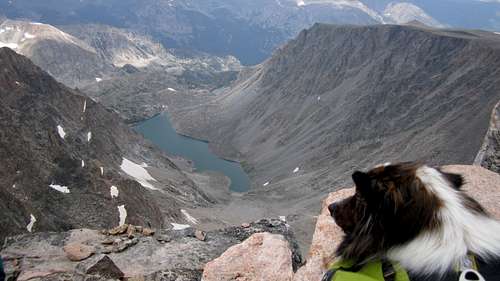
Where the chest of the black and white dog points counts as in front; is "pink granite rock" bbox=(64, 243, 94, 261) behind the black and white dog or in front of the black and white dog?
in front

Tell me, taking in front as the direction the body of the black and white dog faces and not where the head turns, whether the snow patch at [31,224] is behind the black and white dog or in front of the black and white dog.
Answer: in front

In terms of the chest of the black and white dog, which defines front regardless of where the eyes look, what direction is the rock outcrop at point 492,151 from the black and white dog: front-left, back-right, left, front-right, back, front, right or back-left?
right

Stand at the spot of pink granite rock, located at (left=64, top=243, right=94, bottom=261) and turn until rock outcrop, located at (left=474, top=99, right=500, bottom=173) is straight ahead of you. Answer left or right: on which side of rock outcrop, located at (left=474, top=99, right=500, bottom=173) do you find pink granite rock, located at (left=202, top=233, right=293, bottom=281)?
right
